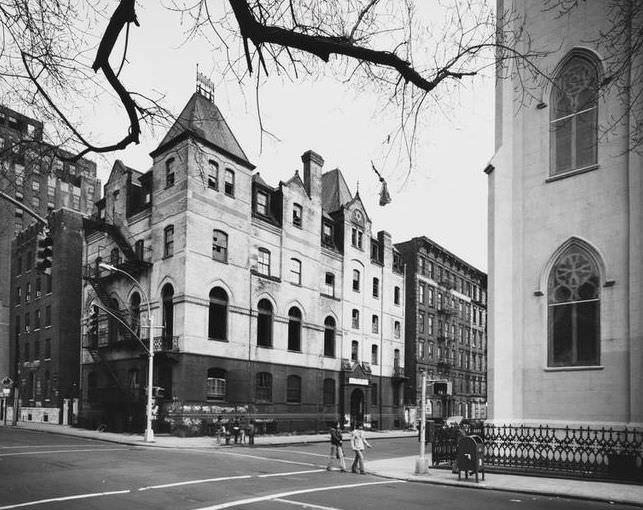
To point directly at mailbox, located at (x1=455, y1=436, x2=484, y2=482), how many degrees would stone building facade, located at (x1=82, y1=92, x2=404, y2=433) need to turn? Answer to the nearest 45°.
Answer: approximately 45° to its right

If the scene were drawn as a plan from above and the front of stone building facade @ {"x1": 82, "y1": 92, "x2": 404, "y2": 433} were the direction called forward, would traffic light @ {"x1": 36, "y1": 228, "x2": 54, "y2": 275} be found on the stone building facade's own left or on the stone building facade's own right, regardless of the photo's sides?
on the stone building facade's own right

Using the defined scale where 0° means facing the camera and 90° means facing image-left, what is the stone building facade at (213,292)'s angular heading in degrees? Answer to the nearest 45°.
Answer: approximately 315°
